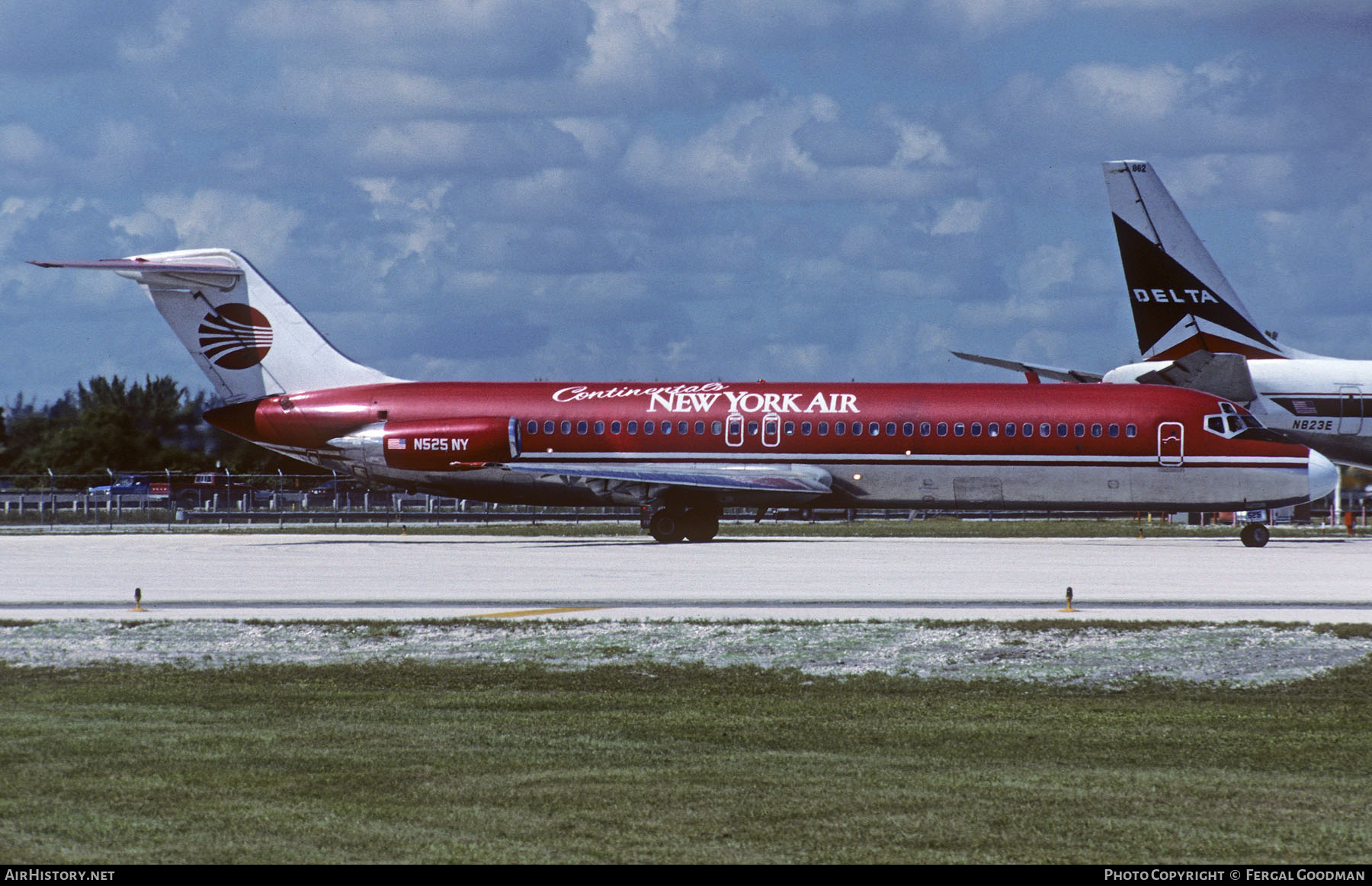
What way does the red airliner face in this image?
to the viewer's right
